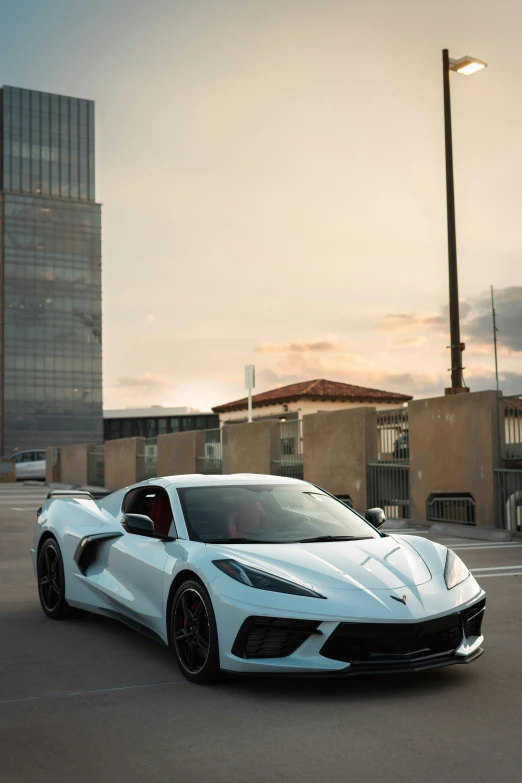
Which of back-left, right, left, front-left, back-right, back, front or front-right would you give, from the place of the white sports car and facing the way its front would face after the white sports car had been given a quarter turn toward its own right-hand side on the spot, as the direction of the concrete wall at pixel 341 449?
back-right

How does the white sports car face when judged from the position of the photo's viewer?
facing the viewer and to the right of the viewer

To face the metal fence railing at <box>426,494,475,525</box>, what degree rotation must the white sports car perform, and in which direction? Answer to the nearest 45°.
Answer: approximately 135° to its left

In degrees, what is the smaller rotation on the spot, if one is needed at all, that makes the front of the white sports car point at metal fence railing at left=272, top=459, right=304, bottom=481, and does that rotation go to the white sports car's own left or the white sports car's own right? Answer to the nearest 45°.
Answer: approximately 135° to the white sports car's own left

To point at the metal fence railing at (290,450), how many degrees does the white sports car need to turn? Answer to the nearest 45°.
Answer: approximately 135° to its left

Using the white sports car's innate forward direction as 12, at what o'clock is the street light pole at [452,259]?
The street light pole is roughly at 8 o'clock from the white sports car.

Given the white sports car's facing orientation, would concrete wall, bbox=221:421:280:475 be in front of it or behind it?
behind

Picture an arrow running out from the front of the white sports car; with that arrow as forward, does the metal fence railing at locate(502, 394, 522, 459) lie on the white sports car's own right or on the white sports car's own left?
on the white sports car's own left
